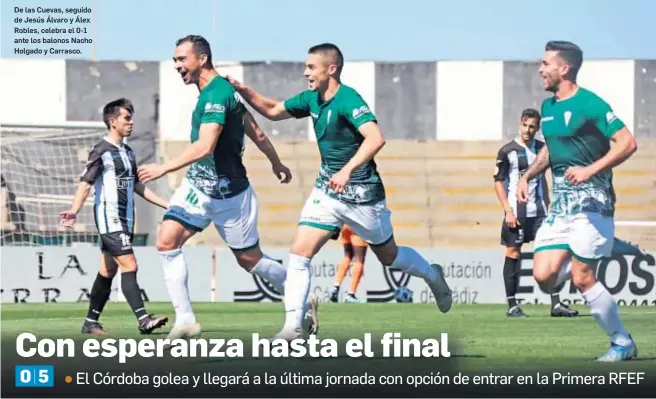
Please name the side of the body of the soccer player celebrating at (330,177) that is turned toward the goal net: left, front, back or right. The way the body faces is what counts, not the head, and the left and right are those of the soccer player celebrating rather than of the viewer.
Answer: right

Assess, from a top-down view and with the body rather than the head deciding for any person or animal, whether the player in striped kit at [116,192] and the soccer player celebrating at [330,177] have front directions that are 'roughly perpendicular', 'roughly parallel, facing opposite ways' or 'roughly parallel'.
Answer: roughly perpendicular

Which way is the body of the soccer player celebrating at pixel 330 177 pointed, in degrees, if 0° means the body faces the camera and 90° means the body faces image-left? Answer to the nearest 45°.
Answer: approximately 45°

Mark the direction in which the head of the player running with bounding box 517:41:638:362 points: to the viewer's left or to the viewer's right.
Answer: to the viewer's left

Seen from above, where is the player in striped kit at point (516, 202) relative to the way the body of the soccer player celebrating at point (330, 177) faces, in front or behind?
behind

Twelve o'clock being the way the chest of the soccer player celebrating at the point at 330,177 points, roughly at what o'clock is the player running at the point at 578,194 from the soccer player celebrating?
The player running is roughly at 8 o'clock from the soccer player celebrating.

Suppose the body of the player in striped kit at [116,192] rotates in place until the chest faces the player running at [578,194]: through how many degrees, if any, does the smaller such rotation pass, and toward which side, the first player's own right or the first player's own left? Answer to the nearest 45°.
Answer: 0° — they already face them

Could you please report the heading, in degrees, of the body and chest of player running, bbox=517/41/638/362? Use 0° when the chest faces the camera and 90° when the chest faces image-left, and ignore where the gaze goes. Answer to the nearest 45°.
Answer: approximately 45°

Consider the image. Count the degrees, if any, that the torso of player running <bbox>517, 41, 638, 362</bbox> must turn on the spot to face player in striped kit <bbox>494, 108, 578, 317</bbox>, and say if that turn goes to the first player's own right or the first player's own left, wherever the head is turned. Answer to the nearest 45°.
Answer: approximately 135° to the first player's own right
